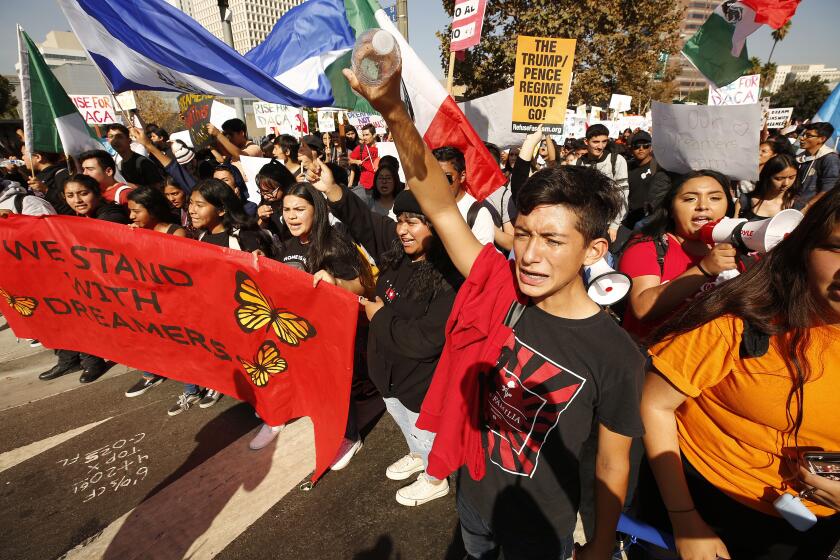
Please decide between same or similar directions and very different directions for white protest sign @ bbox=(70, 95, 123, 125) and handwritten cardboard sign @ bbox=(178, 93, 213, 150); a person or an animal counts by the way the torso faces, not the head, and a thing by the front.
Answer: same or similar directions

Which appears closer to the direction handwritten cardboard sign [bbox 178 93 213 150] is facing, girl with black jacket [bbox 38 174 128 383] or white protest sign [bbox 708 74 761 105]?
the girl with black jacket

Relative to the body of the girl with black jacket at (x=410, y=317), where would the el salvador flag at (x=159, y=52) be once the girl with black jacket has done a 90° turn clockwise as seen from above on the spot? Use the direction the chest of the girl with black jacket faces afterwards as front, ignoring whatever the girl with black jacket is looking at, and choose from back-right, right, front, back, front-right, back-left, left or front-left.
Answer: front

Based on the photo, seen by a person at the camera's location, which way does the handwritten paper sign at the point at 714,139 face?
facing the viewer

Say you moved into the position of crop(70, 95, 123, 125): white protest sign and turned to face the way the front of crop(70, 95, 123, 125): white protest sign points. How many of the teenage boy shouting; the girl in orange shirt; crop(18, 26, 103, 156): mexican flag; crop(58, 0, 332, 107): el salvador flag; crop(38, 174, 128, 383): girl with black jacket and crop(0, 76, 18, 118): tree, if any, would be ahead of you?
5

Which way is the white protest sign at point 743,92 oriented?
toward the camera

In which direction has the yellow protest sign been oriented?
toward the camera

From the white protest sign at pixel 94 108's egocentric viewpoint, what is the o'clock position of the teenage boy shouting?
The teenage boy shouting is roughly at 12 o'clock from the white protest sign.

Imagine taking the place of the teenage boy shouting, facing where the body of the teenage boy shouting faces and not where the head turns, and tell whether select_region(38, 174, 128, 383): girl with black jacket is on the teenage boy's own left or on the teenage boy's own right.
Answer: on the teenage boy's own right

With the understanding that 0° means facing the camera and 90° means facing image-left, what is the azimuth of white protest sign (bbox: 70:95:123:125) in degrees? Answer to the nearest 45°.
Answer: approximately 0°

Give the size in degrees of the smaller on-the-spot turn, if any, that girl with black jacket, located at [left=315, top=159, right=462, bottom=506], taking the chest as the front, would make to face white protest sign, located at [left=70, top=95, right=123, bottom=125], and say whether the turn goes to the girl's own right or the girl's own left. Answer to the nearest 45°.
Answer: approximately 90° to the girl's own right

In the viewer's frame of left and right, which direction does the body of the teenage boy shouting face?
facing the viewer and to the left of the viewer

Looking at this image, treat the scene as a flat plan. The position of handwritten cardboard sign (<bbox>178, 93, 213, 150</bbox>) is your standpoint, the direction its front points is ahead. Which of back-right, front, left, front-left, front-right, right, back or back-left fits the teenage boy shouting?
front
